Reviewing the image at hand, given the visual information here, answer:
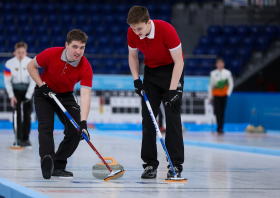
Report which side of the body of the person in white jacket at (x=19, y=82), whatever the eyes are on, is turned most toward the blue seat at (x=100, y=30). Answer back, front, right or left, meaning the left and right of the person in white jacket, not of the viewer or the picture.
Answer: back

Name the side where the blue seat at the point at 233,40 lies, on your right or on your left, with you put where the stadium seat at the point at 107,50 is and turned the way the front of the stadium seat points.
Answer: on your left

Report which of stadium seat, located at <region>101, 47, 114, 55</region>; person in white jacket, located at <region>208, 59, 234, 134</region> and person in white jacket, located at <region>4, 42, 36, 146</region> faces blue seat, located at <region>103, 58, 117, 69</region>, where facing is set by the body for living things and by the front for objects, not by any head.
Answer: the stadium seat

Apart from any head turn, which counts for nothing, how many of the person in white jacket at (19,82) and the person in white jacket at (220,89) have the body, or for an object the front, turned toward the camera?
2

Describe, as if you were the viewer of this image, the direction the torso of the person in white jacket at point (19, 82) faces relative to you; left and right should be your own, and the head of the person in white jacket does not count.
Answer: facing the viewer

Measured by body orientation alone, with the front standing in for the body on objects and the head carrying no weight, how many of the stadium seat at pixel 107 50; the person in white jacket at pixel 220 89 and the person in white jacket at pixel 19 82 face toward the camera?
3

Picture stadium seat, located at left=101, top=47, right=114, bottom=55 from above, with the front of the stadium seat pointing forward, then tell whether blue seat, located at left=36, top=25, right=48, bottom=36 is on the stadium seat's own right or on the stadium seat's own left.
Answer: on the stadium seat's own right

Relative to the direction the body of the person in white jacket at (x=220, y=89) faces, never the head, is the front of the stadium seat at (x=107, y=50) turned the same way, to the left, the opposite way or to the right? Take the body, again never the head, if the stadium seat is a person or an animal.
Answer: the same way

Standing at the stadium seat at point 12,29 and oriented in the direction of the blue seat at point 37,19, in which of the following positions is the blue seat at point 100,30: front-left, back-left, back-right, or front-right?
front-right

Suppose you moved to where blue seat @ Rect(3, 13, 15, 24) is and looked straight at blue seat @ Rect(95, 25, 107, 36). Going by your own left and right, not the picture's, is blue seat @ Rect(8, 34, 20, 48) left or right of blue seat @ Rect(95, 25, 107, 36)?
right

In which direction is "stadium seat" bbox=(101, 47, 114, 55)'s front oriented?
toward the camera

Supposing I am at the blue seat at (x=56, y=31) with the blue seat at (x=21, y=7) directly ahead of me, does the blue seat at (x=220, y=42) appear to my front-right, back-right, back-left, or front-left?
back-right

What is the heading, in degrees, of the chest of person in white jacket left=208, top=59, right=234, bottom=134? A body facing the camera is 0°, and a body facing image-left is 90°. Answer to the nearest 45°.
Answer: approximately 0°

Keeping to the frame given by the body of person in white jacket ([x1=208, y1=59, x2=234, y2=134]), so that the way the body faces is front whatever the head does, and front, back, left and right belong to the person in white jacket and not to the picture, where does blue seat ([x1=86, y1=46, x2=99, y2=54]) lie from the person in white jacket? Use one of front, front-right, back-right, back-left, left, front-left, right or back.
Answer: back-right

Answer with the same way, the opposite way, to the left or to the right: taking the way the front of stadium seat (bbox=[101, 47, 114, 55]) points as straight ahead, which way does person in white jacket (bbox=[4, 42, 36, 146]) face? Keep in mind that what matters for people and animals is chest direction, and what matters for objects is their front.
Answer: the same way

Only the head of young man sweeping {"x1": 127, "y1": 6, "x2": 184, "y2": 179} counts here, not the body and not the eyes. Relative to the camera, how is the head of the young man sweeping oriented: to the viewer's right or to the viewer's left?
to the viewer's left
